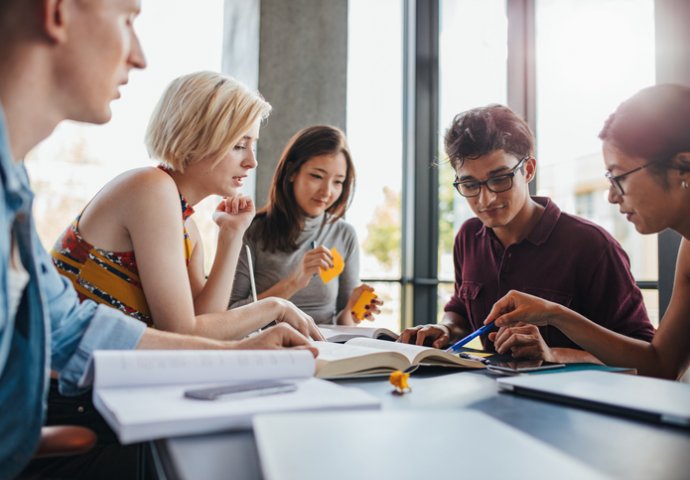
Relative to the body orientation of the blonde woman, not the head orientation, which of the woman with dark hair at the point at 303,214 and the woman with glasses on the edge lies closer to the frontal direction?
the woman with glasses on the edge

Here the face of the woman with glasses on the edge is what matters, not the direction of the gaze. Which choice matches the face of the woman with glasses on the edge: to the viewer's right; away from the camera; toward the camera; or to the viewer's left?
to the viewer's left

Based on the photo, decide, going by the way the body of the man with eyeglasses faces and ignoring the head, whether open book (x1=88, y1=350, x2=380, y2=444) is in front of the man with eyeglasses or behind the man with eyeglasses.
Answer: in front

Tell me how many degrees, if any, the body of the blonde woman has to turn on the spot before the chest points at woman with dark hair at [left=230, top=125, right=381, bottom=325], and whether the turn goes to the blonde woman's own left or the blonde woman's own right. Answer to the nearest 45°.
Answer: approximately 45° to the blonde woman's own left

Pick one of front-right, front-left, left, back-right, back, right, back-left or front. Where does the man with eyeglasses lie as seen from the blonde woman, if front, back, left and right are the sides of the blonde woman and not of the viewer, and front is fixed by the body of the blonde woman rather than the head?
front

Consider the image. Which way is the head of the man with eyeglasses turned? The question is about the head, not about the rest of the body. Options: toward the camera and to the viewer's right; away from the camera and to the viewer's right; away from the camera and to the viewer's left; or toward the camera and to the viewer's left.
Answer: toward the camera and to the viewer's left

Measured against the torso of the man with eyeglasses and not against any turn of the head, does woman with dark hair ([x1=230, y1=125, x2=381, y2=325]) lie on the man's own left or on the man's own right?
on the man's own right

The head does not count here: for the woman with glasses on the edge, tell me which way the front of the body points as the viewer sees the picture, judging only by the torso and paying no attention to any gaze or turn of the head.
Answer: to the viewer's left

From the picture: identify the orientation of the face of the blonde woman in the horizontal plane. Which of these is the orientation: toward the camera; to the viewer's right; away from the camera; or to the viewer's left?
to the viewer's right

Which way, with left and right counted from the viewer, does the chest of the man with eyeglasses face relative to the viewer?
facing the viewer and to the left of the viewer

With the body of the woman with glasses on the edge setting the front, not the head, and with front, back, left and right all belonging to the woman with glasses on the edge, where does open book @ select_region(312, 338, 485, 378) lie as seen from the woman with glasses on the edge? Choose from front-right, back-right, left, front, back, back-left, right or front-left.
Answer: front-left

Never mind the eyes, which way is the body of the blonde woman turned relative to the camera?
to the viewer's right

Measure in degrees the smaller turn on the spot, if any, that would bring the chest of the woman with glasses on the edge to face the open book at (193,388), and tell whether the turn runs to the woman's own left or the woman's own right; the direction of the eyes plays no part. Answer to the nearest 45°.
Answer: approximately 45° to the woman's own left
